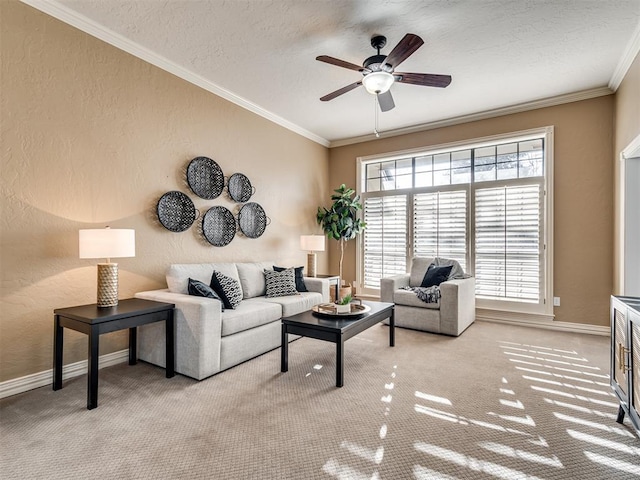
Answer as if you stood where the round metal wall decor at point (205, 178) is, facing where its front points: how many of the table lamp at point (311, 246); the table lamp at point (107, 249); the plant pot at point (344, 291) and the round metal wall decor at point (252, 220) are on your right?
1

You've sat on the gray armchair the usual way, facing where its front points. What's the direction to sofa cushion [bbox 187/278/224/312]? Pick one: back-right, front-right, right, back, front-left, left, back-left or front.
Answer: front

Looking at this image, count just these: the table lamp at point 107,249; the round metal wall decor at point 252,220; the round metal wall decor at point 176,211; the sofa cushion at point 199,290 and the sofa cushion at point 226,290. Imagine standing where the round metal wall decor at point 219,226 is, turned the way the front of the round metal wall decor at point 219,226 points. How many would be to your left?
1

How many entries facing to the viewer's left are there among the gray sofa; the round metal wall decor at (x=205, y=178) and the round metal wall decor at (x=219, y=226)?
0

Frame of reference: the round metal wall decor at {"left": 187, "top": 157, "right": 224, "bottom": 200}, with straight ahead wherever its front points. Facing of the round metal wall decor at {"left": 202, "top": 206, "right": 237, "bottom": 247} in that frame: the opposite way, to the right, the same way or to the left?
the same way

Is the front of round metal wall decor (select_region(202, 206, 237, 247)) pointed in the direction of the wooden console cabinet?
yes

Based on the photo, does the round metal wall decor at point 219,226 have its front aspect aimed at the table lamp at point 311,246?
no

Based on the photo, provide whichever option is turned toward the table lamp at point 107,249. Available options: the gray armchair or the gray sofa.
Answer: the gray armchair

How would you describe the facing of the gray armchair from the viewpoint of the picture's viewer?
facing the viewer and to the left of the viewer

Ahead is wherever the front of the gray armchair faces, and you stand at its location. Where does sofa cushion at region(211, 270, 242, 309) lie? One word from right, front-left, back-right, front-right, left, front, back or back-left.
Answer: front

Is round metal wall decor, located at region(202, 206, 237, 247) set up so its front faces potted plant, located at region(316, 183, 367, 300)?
no

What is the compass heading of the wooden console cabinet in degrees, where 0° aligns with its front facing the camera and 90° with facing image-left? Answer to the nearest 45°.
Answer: approximately 90°

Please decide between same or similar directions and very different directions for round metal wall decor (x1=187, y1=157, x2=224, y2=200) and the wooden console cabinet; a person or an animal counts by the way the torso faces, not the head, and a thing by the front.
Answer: very different directions

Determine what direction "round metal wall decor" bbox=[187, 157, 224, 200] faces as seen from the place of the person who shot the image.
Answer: facing the viewer and to the right of the viewer

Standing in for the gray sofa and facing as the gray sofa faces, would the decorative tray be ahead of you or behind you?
ahead

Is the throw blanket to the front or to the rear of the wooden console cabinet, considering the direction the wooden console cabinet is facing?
to the front
